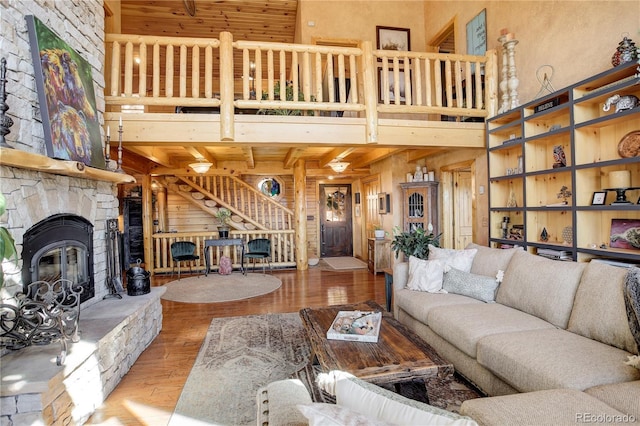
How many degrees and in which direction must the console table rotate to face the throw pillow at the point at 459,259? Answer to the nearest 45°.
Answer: approximately 45° to its left

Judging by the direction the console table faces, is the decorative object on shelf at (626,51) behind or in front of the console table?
in front

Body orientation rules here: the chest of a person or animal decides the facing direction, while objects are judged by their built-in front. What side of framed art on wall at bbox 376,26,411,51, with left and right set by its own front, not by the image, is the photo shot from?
front

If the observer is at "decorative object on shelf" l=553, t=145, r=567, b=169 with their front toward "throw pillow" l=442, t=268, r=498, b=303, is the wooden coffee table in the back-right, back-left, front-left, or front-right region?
front-left

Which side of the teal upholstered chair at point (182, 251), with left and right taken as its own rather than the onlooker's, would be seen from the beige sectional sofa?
front

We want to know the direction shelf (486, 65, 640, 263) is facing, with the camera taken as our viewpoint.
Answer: facing the viewer and to the left of the viewer

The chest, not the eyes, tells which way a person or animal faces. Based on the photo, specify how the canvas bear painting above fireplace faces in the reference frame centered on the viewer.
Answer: facing the viewer and to the right of the viewer

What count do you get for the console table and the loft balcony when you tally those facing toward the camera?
2

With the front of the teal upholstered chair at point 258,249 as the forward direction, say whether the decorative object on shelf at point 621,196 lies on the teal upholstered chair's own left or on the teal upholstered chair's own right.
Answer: on the teal upholstered chair's own left

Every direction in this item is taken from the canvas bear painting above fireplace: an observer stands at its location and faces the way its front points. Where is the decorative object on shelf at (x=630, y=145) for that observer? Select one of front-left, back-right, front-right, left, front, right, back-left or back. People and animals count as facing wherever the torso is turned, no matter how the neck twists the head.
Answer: front

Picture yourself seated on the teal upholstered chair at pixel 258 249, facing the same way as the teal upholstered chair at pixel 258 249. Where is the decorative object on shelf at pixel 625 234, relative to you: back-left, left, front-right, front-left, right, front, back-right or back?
left

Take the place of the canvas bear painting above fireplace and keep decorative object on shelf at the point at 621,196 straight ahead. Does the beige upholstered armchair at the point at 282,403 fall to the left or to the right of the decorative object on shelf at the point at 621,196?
right

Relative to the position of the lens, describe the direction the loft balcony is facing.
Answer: facing the viewer

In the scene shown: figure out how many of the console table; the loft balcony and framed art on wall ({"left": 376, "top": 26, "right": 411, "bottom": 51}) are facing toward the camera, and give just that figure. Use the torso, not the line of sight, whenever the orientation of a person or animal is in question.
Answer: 3

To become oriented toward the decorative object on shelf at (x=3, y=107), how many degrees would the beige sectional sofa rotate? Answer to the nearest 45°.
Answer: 0° — it already faces it

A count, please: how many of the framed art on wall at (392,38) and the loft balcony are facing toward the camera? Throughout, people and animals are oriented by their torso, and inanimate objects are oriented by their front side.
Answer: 2

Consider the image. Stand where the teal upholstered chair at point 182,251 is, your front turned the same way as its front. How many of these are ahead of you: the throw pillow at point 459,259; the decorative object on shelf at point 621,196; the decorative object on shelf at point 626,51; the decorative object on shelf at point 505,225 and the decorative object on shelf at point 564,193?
5
